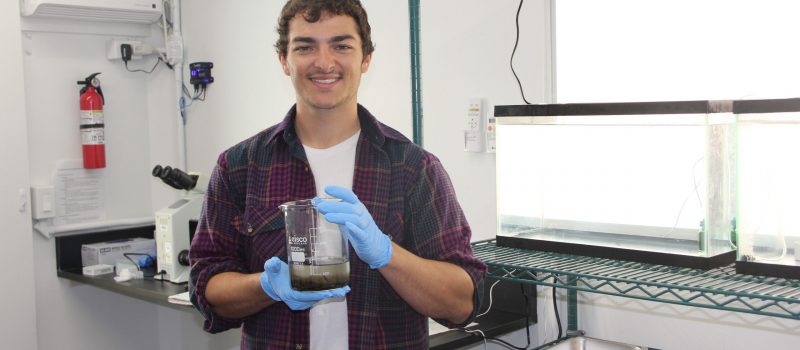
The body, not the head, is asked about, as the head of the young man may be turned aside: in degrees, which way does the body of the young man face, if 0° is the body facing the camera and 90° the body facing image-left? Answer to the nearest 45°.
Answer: approximately 0°

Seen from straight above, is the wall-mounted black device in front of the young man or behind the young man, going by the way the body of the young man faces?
behind

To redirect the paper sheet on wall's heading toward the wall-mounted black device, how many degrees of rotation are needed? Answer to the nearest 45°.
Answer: approximately 45° to its left

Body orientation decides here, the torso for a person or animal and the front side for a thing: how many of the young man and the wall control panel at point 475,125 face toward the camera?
2

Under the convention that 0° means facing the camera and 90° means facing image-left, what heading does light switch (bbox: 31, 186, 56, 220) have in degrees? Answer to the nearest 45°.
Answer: approximately 315°

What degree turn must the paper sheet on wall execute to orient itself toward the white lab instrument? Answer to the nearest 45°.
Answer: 0° — it already faces it

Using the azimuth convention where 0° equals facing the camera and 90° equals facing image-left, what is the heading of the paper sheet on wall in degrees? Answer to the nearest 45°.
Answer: approximately 315°
